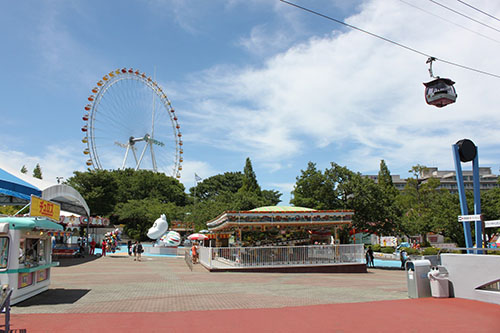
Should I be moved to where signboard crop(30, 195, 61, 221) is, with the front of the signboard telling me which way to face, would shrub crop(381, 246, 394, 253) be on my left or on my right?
on my left

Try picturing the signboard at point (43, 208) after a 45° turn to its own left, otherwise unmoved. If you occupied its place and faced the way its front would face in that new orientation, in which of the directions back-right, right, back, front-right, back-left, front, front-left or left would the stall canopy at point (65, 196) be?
left

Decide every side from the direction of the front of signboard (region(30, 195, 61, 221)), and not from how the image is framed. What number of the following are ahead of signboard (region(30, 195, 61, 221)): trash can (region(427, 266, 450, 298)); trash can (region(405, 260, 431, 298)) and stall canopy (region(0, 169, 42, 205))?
2

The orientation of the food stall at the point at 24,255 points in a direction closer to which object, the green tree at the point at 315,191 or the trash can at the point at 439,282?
the trash can

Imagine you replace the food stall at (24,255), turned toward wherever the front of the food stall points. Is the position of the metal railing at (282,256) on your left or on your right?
on your left

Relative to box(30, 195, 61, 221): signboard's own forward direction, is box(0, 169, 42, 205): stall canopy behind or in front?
behind

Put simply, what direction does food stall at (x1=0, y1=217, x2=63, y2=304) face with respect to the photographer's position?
facing the viewer and to the right of the viewer

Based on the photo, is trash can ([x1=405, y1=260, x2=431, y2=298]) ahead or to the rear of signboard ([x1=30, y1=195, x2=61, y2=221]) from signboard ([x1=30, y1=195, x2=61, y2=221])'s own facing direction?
ahead

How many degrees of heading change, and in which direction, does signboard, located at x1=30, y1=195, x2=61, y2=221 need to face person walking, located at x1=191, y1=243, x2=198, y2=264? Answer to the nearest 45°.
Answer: approximately 90° to its left

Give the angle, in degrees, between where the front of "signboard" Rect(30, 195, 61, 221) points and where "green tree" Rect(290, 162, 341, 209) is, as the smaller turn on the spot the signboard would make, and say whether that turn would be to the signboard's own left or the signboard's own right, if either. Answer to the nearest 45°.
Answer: approximately 90° to the signboard's own left

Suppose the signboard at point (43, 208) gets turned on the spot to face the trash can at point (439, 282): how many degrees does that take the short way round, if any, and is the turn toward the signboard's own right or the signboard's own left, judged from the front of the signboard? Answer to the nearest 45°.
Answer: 0° — it already faces it
